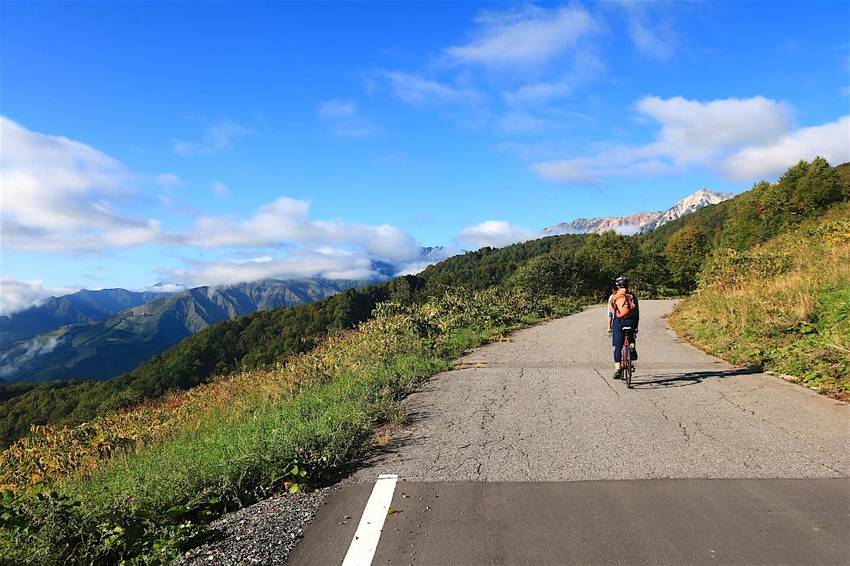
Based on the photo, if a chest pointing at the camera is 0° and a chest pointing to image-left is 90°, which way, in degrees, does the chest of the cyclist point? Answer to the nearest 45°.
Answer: approximately 180°

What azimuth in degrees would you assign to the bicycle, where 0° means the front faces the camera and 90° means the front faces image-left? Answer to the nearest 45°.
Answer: approximately 180°
